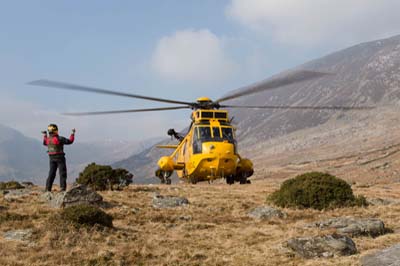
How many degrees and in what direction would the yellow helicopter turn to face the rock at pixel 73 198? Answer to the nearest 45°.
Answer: approximately 45° to its right

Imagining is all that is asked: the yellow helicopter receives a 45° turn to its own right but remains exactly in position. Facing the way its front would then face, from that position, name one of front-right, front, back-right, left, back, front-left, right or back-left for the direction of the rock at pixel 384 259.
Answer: front-left

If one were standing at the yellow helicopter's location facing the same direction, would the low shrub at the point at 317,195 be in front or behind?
in front

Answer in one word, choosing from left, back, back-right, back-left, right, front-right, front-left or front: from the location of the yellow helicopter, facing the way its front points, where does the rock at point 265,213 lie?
front

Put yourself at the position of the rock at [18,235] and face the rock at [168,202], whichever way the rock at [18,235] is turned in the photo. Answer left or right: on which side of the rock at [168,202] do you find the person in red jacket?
left

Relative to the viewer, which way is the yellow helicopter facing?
toward the camera

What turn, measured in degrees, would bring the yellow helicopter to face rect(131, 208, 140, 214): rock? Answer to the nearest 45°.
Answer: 0° — it already faces it

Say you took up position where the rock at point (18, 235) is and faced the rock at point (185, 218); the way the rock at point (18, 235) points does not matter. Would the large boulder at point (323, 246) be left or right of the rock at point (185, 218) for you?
right

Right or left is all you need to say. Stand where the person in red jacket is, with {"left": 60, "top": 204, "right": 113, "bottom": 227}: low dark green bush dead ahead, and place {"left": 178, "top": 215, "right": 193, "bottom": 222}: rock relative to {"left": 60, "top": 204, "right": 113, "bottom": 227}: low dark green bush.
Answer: left

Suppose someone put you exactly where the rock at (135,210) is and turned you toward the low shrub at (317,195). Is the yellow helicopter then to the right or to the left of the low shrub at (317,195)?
left

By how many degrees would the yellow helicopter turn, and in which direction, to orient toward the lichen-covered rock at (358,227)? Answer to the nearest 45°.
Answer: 0° — it already faces it

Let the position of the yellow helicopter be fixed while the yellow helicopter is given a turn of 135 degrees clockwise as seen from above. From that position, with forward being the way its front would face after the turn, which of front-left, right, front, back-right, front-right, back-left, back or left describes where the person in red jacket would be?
left

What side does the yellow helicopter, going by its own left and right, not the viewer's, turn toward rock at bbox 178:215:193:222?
front

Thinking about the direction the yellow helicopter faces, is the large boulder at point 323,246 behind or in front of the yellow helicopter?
in front
